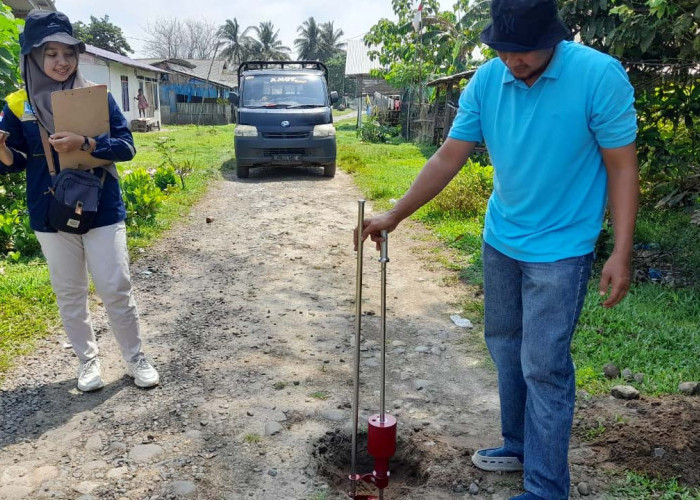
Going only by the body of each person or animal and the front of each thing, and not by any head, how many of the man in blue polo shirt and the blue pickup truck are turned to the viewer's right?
0

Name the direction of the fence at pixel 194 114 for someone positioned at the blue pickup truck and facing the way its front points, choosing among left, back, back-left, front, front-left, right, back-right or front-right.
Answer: back

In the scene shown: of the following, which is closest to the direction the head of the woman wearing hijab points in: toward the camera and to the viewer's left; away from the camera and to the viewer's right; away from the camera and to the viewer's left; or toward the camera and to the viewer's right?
toward the camera and to the viewer's right

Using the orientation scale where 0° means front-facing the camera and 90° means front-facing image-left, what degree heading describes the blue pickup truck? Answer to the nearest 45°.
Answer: approximately 0°

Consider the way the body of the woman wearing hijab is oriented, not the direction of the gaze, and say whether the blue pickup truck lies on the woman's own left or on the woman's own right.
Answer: on the woman's own left

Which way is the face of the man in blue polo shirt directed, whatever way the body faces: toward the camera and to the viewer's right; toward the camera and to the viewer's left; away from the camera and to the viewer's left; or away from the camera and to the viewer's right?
toward the camera and to the viewer's left

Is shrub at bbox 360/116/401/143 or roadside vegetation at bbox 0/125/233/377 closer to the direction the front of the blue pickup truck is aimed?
the roadside vegetation

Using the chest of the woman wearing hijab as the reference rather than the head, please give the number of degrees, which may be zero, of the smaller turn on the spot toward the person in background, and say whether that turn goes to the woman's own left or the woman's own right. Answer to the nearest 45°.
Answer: approximately 135° to the woman's own left

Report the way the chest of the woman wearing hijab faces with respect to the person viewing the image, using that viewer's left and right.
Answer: facing the viewer and to the right of the viewer

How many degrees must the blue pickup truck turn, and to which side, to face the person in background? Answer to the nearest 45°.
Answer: approximately 180°

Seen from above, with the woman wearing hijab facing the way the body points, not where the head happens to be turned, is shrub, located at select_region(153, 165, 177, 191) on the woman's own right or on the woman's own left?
on the woman's own left
